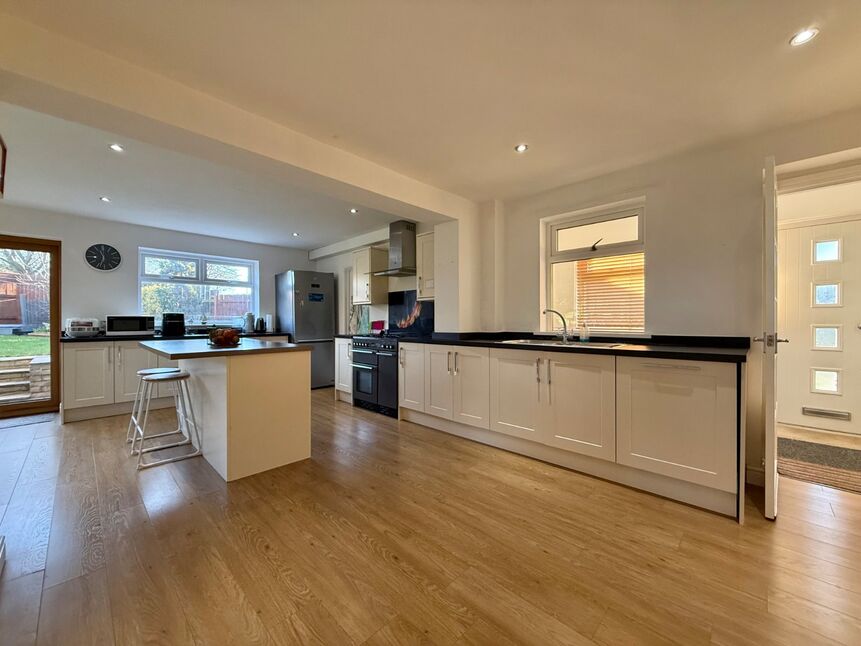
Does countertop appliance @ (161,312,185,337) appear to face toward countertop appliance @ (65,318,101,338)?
no

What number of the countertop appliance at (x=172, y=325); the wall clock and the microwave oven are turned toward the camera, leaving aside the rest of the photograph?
3

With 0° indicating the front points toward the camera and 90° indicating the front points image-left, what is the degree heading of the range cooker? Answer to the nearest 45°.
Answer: approximately 45°

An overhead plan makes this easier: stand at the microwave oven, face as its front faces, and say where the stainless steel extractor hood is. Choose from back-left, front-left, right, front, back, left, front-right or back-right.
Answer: front-left

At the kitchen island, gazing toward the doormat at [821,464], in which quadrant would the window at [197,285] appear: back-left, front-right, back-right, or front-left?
back-left

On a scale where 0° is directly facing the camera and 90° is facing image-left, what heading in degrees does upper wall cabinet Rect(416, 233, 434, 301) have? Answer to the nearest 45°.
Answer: approximately 45°

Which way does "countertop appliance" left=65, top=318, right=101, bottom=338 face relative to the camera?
toward the camera

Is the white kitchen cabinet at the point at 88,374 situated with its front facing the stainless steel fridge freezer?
no

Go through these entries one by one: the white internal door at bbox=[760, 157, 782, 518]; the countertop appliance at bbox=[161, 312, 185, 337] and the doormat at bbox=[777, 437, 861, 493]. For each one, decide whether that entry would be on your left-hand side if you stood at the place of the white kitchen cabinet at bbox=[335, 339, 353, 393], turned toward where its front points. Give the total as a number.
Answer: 2

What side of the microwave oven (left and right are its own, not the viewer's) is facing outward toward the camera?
front

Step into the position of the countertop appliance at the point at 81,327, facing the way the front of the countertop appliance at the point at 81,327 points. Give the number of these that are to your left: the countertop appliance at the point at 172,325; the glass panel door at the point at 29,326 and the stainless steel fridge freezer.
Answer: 2

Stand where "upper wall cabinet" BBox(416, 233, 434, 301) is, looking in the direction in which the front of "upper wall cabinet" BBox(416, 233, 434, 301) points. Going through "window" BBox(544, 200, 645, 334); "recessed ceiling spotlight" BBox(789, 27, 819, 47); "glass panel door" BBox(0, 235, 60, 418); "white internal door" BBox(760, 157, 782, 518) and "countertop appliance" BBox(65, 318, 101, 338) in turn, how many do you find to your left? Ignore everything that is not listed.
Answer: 3

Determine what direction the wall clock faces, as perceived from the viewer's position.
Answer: facing the viewer

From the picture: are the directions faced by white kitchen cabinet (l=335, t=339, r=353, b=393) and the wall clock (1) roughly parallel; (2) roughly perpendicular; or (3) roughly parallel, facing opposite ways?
roughly perpendicular

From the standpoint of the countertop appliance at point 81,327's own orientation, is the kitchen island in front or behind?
in front

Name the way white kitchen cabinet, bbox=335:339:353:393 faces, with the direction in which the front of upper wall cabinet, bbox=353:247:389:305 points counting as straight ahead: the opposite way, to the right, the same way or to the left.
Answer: the same way

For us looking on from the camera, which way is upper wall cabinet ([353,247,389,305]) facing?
facing the viewer and to the left of the viewer

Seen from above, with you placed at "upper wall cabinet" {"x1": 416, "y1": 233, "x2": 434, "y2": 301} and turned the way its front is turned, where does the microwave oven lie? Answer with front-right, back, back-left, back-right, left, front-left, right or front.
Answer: front-right
